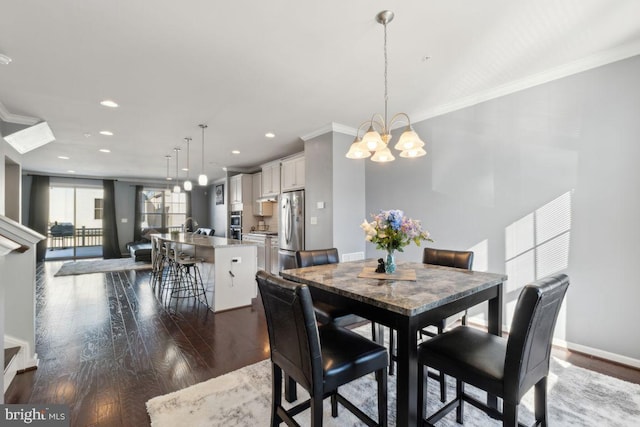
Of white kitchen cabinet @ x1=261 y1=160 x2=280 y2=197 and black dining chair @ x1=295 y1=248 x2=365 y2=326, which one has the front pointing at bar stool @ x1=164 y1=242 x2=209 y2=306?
the white kitchen cabinet

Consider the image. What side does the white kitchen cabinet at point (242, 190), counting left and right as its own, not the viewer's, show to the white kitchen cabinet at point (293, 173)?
left

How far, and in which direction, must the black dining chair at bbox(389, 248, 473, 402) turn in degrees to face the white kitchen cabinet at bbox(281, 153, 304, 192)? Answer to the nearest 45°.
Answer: approximately 90° to its right

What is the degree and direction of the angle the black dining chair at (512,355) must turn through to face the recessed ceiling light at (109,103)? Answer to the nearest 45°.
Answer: approximately 45° to its left

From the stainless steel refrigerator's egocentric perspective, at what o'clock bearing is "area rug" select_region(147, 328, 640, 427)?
The area rug is roughly at 10 o'clock from the stainless steel refrigerator.

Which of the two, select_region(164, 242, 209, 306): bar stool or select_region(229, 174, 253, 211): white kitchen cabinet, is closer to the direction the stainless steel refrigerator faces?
the bar stool

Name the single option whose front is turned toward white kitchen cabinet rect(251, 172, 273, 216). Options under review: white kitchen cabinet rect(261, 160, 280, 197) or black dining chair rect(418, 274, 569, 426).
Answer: the black dining chair
